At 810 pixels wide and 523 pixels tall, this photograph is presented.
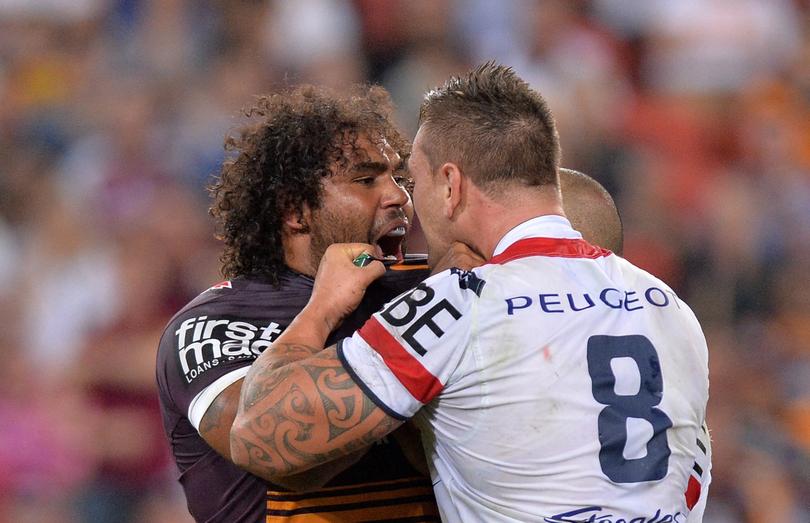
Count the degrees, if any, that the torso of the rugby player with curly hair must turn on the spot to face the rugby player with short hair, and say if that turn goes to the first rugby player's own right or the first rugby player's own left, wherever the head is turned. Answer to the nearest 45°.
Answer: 0° — they already face them

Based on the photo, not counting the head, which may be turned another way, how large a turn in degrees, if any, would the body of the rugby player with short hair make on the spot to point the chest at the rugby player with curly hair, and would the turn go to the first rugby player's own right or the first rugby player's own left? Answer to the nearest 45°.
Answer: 0° — they already face them

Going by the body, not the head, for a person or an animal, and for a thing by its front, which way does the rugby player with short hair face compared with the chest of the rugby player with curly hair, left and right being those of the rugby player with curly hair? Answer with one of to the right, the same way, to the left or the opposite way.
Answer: the opposite way

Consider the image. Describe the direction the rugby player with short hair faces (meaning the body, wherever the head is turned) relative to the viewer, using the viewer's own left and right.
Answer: facing away from the viewer and to the left of the viewer

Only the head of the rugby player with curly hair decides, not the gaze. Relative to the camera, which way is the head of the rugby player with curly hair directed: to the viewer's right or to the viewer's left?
to the viewer's right

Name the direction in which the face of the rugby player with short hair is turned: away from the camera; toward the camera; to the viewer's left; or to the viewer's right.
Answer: to the viewer's left
